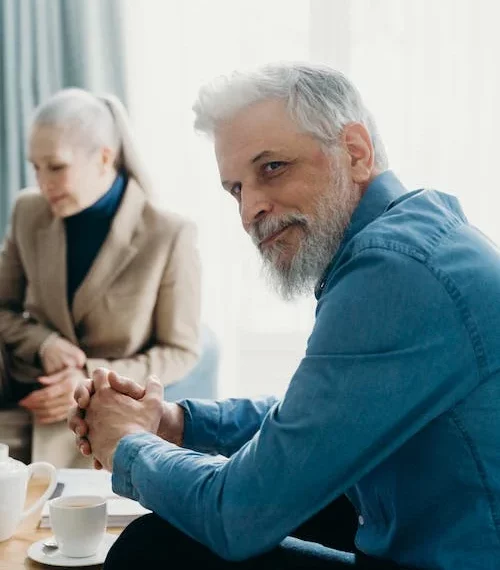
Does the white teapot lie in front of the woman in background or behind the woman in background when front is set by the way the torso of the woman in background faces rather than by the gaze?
in front

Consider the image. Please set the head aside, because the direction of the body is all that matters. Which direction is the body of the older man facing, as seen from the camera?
to the viewer's left

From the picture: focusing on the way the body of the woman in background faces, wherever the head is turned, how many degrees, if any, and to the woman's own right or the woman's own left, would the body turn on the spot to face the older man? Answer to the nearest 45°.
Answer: approximately 45° to the woman's own left

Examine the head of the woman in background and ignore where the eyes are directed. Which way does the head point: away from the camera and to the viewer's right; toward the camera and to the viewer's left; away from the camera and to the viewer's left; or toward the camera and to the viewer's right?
toward the camera and to the viewer's left

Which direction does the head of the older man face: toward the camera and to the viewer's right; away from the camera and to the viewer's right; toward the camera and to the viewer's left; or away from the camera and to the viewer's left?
toward the camera and to the viewer's left
